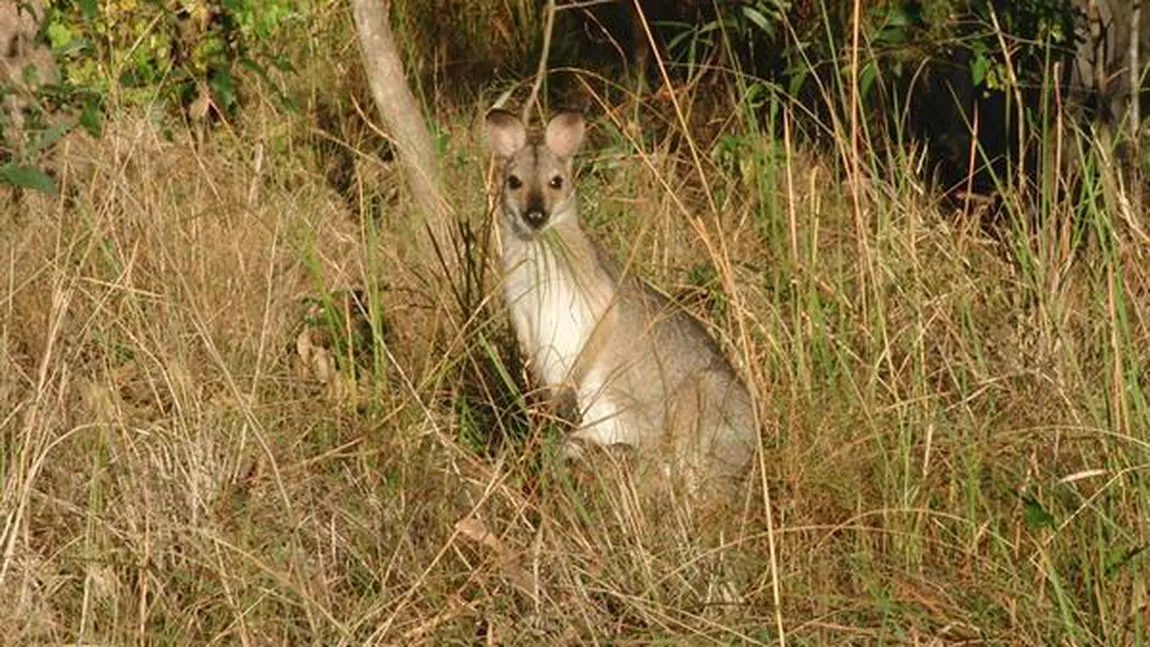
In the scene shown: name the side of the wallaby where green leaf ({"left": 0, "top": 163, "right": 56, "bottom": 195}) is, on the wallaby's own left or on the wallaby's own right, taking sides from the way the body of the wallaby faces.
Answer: on the wallaby's own right

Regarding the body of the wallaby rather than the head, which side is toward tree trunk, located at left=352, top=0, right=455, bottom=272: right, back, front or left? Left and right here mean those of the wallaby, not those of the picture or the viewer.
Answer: right

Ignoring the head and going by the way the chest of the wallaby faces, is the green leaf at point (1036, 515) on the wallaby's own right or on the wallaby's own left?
on the wallaby's own left

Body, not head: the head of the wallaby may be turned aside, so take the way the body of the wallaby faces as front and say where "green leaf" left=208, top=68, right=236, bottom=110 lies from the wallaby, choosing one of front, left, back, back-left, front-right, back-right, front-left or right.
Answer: right

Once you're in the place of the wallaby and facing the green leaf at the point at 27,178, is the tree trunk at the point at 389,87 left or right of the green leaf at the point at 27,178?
right

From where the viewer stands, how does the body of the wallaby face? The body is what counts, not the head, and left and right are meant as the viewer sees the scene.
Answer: facing the viewer and to the left of the viewer
